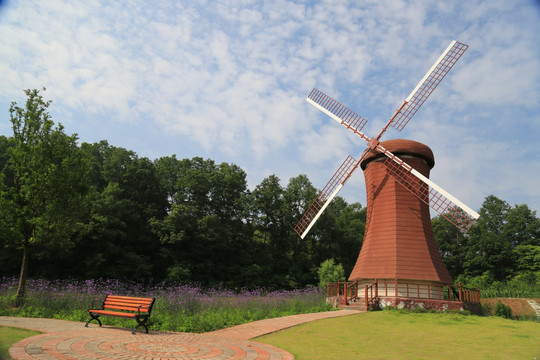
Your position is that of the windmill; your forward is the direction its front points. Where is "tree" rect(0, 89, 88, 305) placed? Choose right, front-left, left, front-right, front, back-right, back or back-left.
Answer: front

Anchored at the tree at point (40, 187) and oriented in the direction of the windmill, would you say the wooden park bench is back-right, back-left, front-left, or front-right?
front-right

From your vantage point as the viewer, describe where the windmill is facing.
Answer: facing the viewer and to the left of the viewer

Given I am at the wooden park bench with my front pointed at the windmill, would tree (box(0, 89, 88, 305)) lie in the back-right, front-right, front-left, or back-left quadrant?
back-left

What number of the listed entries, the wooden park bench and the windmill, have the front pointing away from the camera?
0

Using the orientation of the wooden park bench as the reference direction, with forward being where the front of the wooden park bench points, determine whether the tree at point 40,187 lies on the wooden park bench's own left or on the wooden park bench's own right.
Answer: on the wooden park bench's own right

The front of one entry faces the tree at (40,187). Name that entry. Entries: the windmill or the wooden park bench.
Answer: the windmill

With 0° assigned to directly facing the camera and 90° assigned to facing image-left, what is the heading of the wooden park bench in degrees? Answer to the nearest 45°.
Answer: approximately 45°
